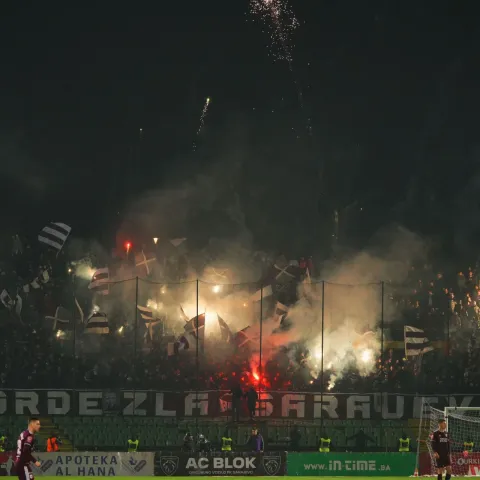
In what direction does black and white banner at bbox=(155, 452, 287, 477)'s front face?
toward the camera

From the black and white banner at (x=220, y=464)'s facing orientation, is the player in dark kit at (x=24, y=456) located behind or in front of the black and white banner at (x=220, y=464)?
in front

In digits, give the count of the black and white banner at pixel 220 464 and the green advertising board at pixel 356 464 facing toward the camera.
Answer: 2

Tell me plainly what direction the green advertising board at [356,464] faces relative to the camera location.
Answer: facing the viewer

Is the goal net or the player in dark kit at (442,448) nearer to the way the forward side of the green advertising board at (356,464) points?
the player in dark kit

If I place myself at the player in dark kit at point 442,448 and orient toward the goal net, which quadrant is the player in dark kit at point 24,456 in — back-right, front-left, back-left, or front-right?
back-left

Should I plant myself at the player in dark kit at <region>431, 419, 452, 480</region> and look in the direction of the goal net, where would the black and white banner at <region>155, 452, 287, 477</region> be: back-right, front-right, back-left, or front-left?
front-left

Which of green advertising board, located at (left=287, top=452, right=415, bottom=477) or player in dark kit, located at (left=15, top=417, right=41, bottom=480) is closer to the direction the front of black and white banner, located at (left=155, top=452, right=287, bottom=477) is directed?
the player in dark kit

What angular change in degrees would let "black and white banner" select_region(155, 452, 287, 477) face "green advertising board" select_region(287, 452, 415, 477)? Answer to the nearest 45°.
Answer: approximately 90° to its left

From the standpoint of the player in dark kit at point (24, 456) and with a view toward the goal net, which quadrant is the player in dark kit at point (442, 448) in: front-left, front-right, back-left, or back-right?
front-right

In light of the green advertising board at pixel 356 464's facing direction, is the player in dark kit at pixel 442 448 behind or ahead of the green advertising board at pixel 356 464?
ahead

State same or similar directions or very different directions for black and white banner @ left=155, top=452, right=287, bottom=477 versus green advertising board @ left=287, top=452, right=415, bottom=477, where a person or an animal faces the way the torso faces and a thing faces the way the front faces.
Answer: same or similar directions

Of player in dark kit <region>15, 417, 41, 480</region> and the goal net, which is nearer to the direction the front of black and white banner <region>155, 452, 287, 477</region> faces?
the player in dark kit

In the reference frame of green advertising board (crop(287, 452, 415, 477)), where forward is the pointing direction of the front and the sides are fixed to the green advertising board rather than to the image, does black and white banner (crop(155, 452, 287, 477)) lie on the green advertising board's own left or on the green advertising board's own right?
on the green advertising board's own right
